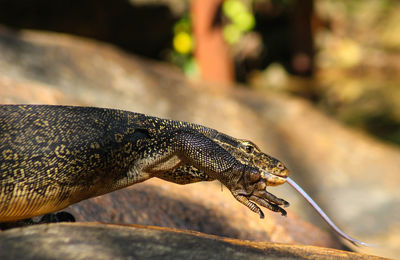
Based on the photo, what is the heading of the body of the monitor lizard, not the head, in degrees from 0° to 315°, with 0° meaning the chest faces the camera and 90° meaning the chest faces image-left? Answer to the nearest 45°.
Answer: approximately 270°
